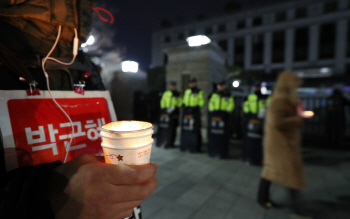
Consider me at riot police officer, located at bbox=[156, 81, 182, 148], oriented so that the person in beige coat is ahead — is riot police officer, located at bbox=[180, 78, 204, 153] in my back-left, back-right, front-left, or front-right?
front-left

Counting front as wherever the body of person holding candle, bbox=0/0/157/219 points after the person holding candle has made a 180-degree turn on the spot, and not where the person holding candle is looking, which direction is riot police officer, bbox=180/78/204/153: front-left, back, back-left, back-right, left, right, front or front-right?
right

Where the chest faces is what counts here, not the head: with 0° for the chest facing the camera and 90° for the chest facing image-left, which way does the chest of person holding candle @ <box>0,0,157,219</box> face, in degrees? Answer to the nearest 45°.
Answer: approximately 315°

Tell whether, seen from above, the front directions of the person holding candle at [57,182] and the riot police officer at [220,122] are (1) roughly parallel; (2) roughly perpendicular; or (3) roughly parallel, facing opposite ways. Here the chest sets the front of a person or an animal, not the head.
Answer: roughly perpendicular

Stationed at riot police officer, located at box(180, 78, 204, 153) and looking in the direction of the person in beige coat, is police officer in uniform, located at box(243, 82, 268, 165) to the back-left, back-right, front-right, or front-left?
front-left

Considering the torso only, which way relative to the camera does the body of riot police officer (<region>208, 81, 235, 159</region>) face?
toward the camera

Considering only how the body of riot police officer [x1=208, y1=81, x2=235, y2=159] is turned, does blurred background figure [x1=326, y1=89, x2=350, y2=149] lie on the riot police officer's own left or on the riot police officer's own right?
on the riot police officer's own left

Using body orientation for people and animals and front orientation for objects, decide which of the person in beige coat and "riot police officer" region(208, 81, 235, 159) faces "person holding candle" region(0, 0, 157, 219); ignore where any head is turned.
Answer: the riot police officer

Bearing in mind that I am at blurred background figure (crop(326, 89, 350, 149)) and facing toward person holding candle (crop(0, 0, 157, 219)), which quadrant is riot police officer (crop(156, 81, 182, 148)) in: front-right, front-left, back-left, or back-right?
front-right
